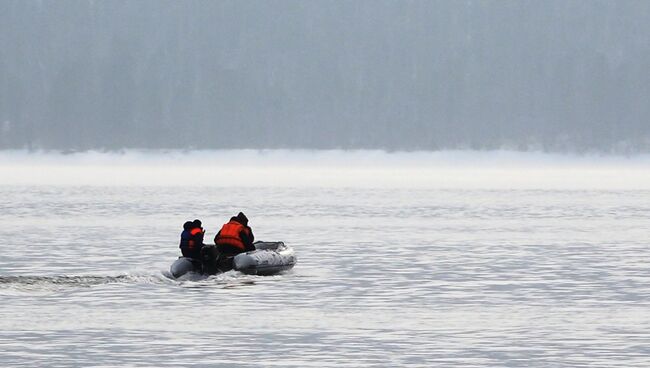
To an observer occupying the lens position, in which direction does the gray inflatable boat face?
facing away from the viewer and to the right of the viewer

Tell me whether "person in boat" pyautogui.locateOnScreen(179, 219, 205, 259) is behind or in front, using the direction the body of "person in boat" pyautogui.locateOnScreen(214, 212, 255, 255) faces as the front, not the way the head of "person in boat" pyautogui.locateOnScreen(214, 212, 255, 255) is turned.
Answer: behind

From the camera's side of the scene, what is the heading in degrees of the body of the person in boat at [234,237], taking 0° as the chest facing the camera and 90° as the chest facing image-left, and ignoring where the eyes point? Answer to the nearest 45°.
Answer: approximately 225°
